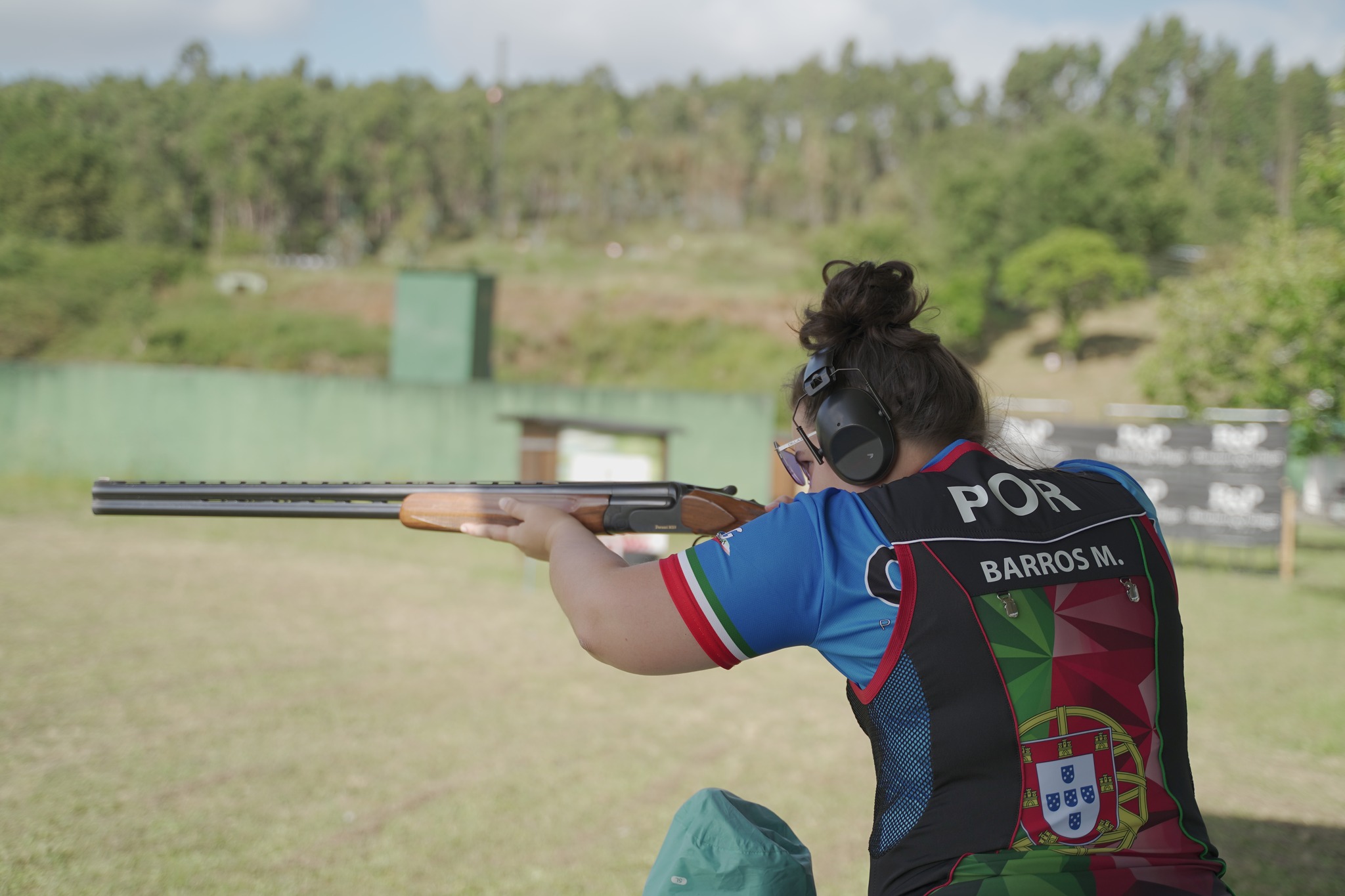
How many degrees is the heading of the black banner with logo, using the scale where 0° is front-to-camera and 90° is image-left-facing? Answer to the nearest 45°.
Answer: approximately 0°

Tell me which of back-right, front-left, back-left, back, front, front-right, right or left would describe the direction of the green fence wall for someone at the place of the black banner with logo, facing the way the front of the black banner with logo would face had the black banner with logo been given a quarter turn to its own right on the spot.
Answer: front

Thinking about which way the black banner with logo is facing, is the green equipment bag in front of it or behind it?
in front

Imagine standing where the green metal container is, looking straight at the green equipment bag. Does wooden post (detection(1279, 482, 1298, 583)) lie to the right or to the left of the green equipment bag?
left

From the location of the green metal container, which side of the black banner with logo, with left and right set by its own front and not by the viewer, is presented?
back
